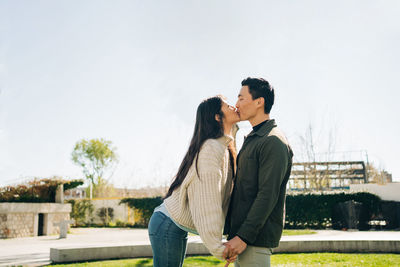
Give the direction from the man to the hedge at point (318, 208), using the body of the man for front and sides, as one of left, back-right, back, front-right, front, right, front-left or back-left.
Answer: right

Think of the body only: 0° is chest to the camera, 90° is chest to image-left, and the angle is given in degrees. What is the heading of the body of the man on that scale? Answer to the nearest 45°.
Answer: approximately 90°

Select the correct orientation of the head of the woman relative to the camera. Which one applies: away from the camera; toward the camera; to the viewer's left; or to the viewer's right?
to the viewer's right

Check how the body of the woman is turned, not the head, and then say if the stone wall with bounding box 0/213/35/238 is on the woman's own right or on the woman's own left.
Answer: on the woman's own left

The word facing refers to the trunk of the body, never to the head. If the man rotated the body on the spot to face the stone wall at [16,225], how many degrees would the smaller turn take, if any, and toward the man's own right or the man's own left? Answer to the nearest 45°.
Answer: approximately 45° to the man's own right

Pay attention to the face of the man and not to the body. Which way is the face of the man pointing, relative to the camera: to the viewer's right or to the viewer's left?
to the viewer's left

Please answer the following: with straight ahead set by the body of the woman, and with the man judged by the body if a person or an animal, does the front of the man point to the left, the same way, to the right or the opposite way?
the opposite way

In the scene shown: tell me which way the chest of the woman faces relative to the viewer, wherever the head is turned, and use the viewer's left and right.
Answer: facing to the right of the viewer

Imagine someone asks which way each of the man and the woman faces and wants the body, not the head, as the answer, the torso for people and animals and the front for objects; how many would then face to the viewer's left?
1
